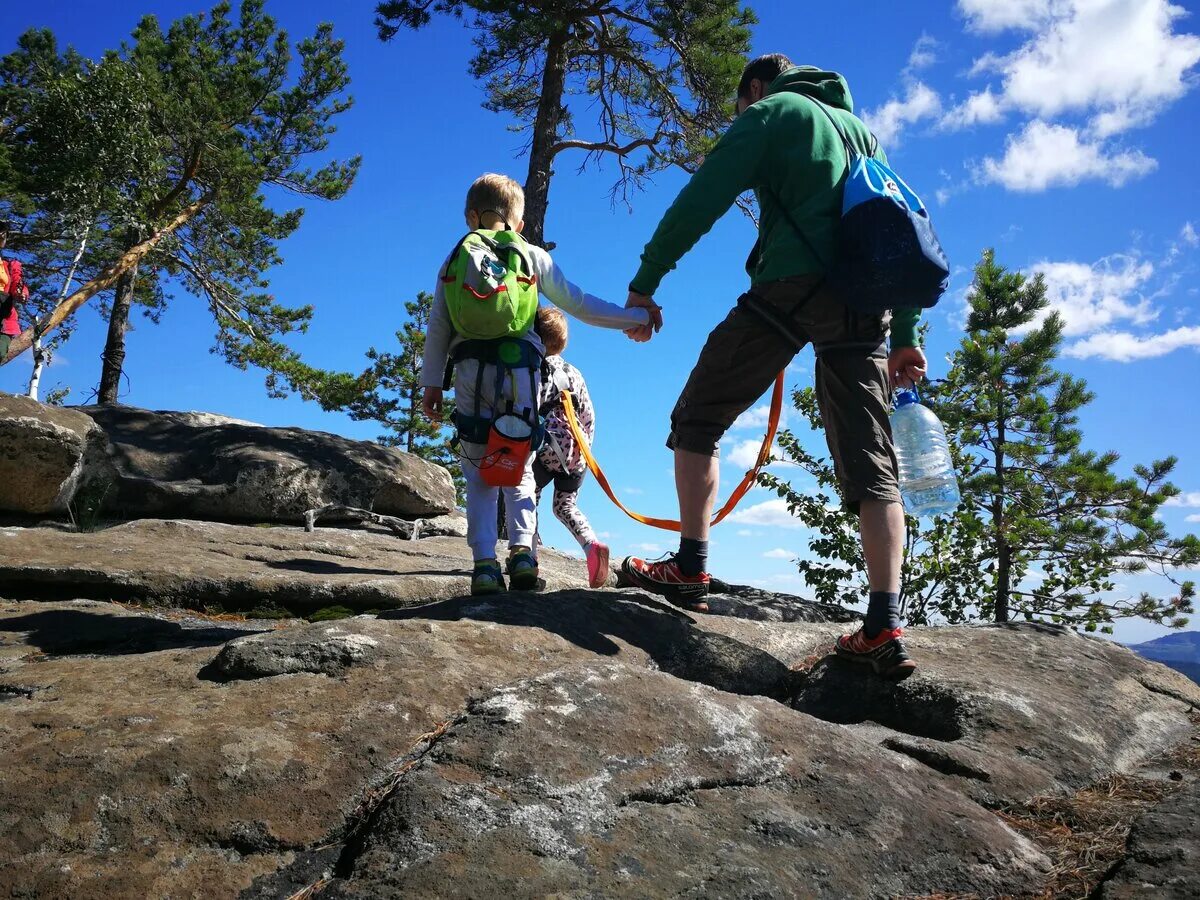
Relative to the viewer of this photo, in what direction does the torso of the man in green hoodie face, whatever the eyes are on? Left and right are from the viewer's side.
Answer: facing away from the viewer and to the left of the viewer

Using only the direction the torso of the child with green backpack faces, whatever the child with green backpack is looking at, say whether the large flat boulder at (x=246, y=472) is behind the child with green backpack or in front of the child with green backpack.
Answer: in front

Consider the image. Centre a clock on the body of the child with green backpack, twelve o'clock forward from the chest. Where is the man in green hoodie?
The man in green hoodie is roughly at 4 o'clock from the child with green backpack.

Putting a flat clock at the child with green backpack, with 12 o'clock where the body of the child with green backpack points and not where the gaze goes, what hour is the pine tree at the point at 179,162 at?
The pine tree is roughly at 11 o'clock from the child with green backpack.

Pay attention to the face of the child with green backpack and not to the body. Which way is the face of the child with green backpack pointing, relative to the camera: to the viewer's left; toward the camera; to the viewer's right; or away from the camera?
away from the camera

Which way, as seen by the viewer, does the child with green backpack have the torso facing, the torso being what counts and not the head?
away from the camera

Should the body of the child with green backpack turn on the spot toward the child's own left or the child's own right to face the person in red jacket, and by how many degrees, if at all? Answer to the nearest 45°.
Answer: approximately 45° to the child's own left

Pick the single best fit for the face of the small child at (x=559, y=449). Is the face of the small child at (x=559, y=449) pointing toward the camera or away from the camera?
away from the camera

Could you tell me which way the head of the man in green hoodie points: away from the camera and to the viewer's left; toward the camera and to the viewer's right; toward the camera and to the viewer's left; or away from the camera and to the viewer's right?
away from the camera and to the viewer's left

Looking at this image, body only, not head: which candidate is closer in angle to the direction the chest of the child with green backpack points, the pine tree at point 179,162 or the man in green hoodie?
the pine tree

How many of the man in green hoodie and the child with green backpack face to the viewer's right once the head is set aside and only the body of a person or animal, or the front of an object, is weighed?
0

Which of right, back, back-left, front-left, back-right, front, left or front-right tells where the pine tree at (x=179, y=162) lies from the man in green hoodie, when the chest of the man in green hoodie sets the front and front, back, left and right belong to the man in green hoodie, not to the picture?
front

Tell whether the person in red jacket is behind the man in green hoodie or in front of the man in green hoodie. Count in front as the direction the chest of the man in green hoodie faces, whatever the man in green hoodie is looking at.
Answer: in front
